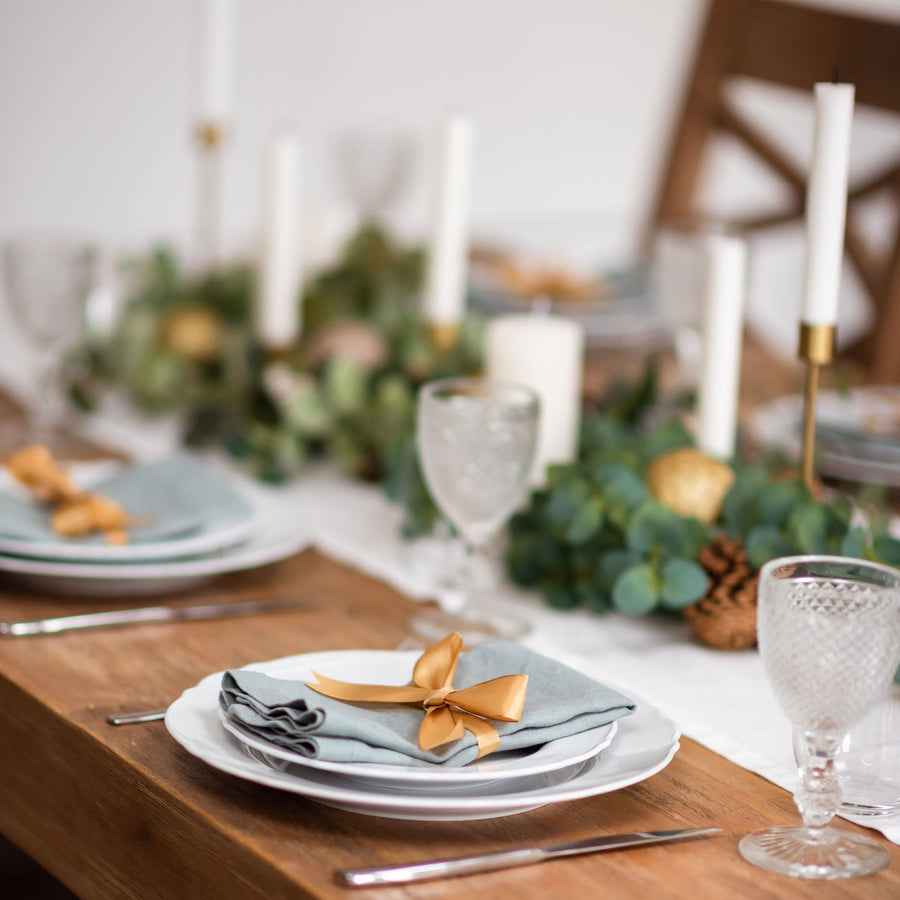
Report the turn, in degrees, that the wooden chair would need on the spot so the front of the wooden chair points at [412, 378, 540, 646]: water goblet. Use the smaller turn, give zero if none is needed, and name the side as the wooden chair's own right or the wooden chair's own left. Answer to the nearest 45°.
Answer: approximately 45° to the wooden chair's own left

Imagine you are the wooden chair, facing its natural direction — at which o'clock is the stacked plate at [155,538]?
The stacked plate is roughly at 11 o'clock from the wooden chair.

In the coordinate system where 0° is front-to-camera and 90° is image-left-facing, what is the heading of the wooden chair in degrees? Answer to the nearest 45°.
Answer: approximately 45°
